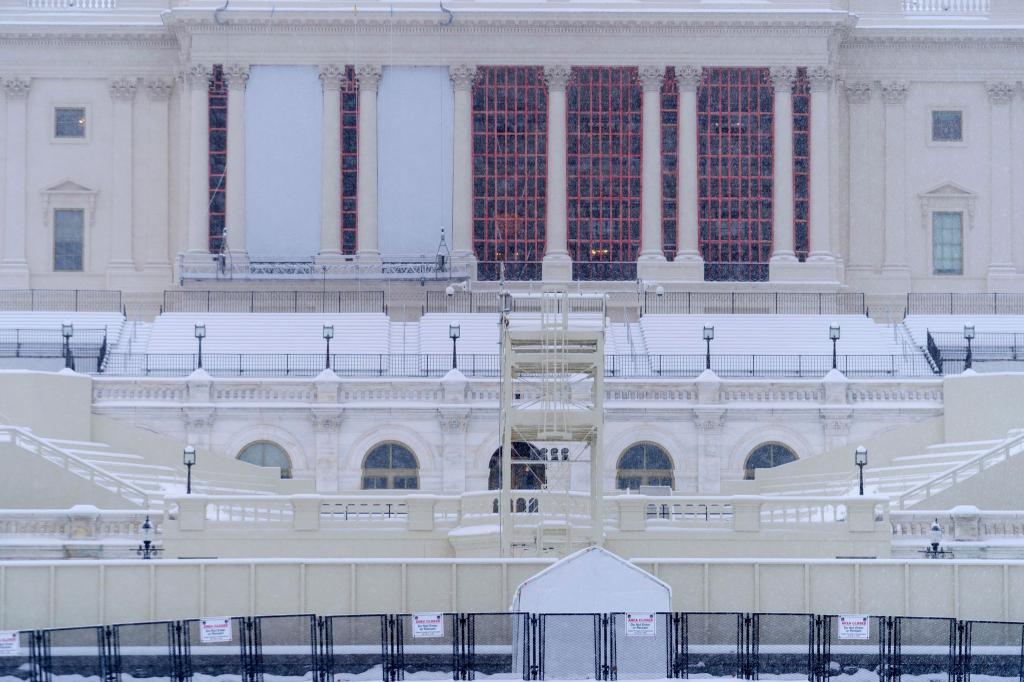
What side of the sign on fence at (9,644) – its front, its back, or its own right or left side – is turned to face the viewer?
front

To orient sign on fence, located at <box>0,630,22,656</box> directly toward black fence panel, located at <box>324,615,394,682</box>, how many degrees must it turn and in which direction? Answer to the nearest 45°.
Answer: approximately 90° to its left

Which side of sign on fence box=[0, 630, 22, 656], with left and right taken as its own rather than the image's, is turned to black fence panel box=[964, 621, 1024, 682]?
left

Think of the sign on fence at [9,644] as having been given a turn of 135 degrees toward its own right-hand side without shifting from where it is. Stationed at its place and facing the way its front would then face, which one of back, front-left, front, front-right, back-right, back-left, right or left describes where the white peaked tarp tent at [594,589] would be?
back-right
